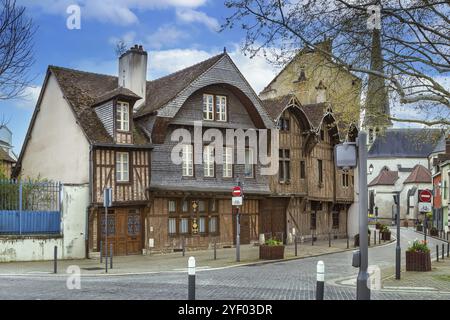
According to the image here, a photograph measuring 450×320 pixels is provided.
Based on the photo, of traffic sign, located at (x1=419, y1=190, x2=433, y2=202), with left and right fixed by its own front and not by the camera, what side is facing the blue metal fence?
right

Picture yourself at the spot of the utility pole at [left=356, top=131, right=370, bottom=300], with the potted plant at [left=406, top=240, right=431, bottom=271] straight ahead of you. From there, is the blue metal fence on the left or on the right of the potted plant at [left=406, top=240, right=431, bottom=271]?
left

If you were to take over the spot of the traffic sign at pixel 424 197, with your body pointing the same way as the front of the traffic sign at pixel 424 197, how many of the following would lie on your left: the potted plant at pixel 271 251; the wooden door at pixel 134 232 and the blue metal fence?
0

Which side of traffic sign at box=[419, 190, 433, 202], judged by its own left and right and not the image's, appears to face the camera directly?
front

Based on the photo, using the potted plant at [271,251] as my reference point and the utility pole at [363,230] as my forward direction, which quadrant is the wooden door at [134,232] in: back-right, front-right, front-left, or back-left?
back-right

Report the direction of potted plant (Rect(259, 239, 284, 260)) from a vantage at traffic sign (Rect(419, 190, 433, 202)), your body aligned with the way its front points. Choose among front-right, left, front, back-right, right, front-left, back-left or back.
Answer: front-right

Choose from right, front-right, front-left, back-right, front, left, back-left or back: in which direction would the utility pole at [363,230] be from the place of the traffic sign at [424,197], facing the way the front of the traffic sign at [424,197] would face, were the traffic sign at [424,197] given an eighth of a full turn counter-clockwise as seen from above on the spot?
front-right
